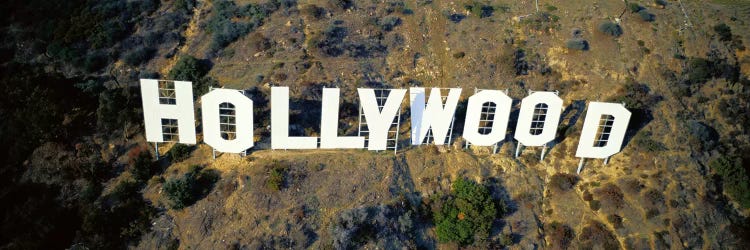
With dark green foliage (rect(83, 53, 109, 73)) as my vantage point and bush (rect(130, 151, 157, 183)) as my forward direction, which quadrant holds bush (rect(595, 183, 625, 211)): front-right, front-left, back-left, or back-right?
front-left

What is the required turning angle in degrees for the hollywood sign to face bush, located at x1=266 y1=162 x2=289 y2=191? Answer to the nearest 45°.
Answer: approximately 45° to its right

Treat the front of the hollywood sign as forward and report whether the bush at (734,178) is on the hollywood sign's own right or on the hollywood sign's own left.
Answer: on the hollywood sign's own left

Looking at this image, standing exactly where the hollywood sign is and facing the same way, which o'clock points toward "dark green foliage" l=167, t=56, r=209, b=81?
The dark green foliage is roughly at 4 o'clock from the hollywood sign.

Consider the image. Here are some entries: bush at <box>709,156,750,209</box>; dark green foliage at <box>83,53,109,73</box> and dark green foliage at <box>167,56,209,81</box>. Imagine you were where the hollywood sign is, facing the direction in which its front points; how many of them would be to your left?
1

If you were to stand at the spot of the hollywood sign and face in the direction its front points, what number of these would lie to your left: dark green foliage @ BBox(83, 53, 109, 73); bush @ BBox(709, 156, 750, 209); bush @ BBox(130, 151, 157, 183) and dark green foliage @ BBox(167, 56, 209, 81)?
1

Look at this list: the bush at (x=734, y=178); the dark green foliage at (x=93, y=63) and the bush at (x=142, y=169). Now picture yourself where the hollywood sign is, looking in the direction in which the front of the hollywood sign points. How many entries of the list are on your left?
1

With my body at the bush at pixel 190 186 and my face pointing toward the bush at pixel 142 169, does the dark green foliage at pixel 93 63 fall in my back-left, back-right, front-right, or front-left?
front-right

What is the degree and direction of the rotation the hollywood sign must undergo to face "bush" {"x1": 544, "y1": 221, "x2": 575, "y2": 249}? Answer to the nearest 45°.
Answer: approximately 90° to its left

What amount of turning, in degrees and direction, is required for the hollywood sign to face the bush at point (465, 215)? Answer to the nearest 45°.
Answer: approximately 45° to its left

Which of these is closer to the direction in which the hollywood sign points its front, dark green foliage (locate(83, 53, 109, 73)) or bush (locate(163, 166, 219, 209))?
the bush

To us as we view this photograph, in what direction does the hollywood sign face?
facing the viewer

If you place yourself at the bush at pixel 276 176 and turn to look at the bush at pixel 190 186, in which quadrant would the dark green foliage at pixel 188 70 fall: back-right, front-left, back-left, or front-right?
front-right

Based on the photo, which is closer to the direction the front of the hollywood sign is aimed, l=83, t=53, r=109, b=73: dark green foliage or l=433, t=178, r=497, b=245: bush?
the bush

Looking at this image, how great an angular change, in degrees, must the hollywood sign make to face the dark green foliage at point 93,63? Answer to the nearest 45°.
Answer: approximately 90° to its right
